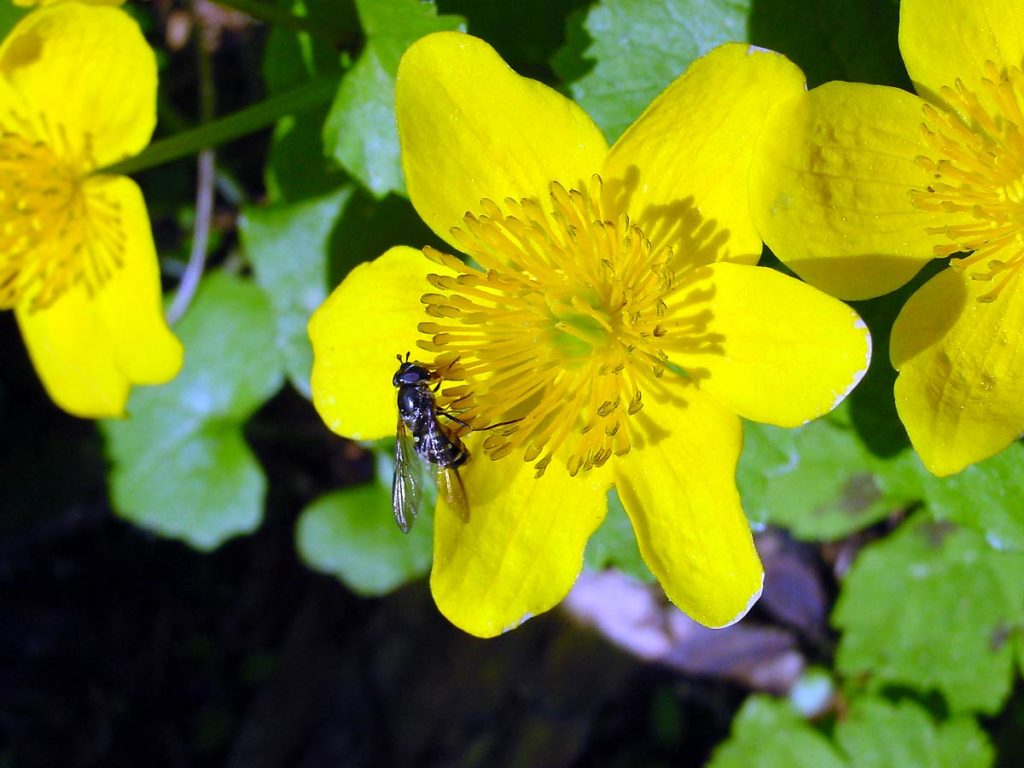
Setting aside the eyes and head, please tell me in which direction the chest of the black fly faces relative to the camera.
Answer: away from the camera

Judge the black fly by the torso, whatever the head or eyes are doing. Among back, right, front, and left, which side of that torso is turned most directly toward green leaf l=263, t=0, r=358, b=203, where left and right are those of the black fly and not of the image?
front

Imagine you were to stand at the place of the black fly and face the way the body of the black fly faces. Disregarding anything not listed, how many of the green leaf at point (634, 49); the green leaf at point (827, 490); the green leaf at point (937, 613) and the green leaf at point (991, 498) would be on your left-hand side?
0

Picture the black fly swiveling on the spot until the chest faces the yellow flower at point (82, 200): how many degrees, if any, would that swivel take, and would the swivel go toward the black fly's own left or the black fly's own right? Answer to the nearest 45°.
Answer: approximately 45° to the black fly's own left

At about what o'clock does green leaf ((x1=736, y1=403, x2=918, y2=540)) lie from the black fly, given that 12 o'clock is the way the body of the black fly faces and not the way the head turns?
The green leaf is roughly at 2 o'clock from the black fly.

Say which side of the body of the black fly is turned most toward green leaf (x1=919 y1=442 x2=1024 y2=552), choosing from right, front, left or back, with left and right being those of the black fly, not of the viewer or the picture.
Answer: right

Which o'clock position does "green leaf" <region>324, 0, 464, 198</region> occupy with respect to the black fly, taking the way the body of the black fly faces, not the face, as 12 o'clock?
The green leaf is roughly at 12 o'clock from the black fly.

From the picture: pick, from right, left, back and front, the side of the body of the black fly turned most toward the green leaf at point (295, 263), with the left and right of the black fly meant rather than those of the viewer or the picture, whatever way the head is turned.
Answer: front

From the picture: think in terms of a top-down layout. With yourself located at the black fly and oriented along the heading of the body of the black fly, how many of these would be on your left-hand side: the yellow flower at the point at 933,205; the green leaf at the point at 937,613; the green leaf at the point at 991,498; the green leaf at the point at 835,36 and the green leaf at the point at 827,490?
0

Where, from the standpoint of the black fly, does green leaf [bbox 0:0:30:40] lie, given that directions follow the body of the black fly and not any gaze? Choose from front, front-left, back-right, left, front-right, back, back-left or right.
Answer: front-left

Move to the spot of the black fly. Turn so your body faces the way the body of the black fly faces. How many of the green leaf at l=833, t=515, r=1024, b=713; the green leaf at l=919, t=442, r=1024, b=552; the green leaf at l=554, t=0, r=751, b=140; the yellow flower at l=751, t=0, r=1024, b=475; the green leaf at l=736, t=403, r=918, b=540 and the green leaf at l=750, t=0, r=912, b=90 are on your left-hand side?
0
